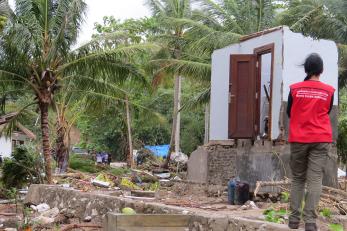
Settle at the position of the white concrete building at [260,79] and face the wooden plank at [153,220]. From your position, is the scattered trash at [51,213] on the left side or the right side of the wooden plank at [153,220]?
right

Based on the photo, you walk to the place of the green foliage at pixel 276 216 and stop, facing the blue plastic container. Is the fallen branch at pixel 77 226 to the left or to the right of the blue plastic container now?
left

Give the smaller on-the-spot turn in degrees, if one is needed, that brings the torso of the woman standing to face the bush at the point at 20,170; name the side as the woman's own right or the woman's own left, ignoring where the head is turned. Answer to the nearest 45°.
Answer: approximately 45° to the woman's own left

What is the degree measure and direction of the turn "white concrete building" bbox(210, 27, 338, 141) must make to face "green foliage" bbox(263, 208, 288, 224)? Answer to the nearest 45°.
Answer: approximately 45° to its left

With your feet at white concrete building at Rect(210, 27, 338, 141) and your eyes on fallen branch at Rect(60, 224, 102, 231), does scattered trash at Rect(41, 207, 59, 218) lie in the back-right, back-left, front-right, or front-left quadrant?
front-right

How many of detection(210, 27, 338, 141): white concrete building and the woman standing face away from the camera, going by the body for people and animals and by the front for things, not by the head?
1

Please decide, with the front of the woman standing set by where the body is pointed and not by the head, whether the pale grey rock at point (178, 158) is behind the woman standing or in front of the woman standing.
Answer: in front

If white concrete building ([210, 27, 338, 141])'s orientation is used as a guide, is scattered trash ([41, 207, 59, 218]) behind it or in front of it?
in front

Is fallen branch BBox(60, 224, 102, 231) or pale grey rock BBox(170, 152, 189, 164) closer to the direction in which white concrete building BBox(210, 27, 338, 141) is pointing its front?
the fallen branch

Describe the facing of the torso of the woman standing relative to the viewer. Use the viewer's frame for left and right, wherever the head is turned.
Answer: facing away from the viewer

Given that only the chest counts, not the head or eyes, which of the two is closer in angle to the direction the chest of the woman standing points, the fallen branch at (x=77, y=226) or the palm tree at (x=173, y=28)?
the palm tree

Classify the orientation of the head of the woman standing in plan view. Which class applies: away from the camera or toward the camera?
away from the camera

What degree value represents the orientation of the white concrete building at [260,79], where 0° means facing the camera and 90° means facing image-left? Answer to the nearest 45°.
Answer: approximately 45°

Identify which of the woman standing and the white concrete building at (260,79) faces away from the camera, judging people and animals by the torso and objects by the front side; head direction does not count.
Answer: the woman standing

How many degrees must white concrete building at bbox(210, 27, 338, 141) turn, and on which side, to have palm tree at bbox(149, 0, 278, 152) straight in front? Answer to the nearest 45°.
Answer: approximately 135° to its right
